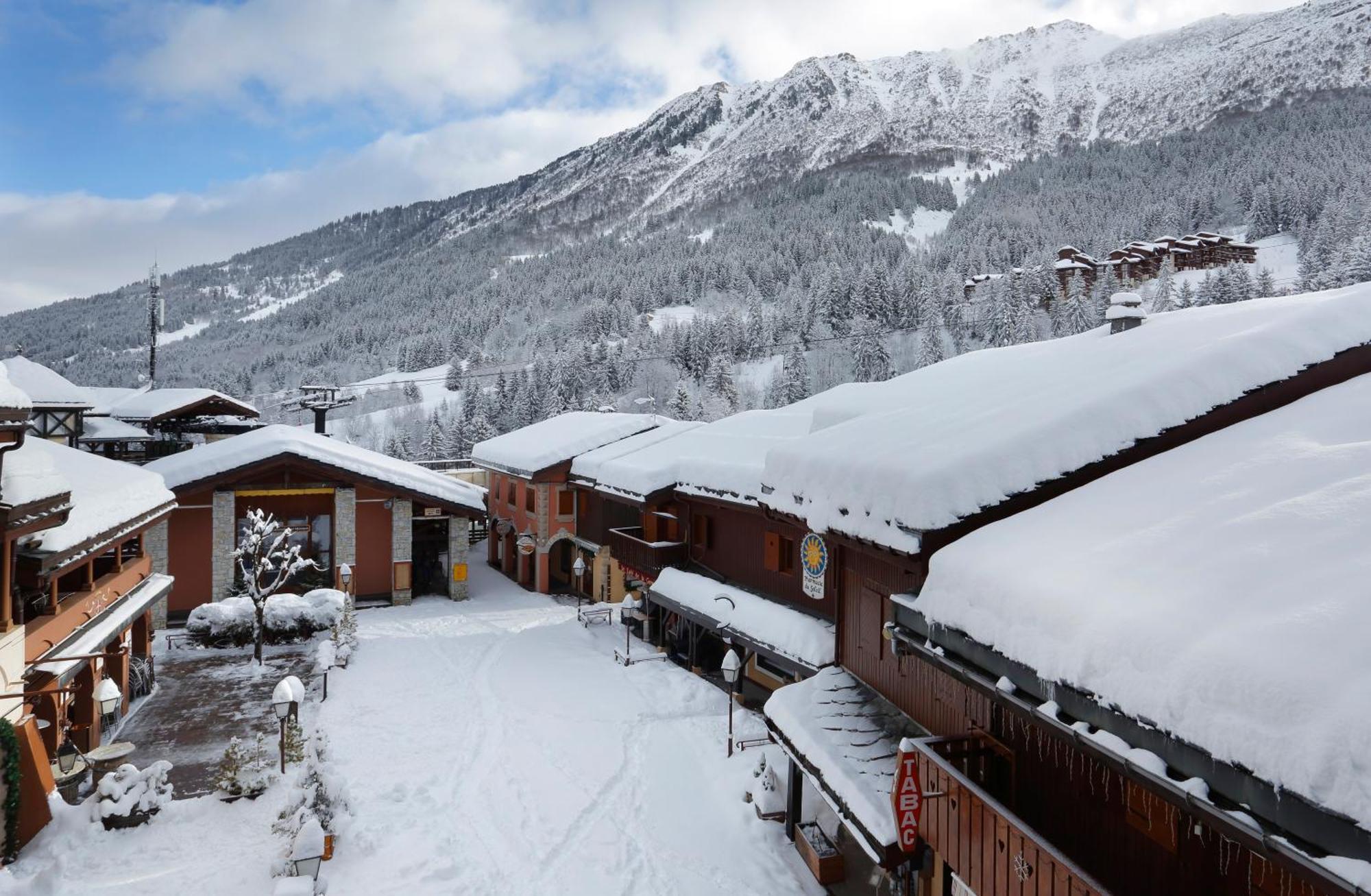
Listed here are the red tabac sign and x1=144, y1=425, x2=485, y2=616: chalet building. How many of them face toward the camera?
2

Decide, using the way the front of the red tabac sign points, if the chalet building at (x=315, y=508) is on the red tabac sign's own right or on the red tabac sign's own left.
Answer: on the red tabac sign's own right

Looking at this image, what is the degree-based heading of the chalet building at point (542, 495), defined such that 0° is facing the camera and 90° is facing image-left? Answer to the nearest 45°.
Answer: approximately 45°

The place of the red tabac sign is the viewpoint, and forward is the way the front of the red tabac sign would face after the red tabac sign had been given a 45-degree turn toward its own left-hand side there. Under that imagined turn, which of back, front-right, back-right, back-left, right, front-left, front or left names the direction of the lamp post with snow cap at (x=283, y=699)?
back-right

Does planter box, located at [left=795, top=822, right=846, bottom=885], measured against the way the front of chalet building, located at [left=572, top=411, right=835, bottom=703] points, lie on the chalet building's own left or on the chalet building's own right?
on the chalet building's own left

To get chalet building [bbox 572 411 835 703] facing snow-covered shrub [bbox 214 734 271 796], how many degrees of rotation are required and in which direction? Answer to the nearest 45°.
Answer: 0° — it already faces it

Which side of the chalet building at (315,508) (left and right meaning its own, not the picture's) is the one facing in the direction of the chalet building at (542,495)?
left

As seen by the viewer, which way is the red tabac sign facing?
toward the camera

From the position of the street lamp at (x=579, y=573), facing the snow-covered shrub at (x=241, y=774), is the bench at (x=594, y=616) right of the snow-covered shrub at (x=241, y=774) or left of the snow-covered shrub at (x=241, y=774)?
left

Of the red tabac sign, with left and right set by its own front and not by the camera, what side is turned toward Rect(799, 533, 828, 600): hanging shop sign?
back

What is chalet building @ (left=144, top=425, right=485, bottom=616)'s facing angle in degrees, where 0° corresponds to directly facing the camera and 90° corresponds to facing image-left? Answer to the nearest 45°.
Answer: approximately 0°

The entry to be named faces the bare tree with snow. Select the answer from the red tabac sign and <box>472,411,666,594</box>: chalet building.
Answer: the chalet building

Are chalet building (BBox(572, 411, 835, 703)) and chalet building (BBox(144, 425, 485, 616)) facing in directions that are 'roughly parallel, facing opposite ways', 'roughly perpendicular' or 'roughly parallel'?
roughly perpendicular
